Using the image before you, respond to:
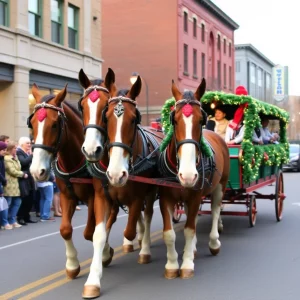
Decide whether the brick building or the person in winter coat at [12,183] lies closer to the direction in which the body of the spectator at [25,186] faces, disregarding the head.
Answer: the brick building

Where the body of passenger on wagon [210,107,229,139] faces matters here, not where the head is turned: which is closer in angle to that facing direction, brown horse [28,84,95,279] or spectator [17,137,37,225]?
the brown horse

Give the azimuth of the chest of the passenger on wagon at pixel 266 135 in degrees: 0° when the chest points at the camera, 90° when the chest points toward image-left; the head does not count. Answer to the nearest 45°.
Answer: approximately 315°

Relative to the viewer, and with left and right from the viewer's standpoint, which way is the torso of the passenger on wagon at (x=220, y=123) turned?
facing the viewer and to the left of the viewer

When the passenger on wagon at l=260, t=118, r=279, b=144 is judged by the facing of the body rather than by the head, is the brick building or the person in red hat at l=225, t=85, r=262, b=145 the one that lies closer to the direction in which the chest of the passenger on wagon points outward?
the person in red hat

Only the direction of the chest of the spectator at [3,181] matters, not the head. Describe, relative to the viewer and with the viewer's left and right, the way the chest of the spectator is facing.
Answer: facing to the right of the viewer

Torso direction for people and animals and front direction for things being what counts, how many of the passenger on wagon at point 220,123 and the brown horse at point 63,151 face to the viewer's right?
0

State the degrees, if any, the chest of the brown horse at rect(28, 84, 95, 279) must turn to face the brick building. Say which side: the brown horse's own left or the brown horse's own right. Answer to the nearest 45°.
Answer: approximately 135° to the brown horse's own right
